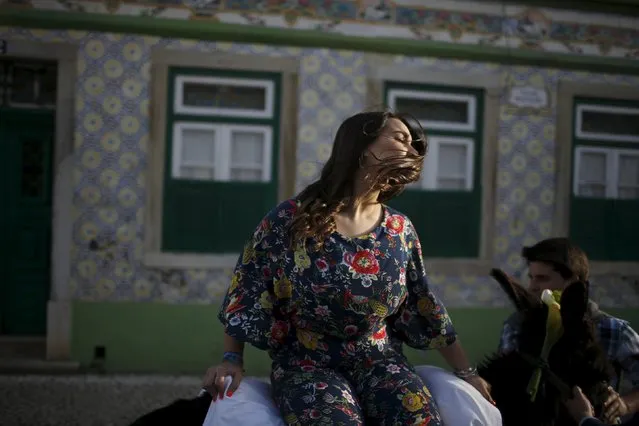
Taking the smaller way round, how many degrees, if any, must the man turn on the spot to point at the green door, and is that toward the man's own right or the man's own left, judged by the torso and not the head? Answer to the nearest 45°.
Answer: approximately 90° to the man's own right

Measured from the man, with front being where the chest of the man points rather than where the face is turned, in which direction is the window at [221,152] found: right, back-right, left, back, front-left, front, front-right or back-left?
right

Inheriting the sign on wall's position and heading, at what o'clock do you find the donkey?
The donkey is roughly at 12 o'clock from the sign on wall.

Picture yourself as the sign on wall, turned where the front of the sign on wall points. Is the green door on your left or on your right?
on your right

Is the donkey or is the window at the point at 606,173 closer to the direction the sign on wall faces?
the donkey

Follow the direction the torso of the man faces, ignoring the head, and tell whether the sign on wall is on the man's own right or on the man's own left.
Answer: on the man's own right

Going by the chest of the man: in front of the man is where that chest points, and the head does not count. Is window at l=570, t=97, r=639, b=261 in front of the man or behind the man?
behind

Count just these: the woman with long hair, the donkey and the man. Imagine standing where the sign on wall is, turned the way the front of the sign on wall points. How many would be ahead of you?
3

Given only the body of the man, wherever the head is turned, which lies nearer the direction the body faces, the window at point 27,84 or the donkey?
the donkey

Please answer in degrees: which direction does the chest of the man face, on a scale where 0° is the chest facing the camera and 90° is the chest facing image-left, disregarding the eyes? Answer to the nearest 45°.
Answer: approximately 45°

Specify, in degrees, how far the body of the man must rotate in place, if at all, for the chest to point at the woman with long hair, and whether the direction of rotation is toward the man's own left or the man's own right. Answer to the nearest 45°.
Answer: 0° — they already face them
